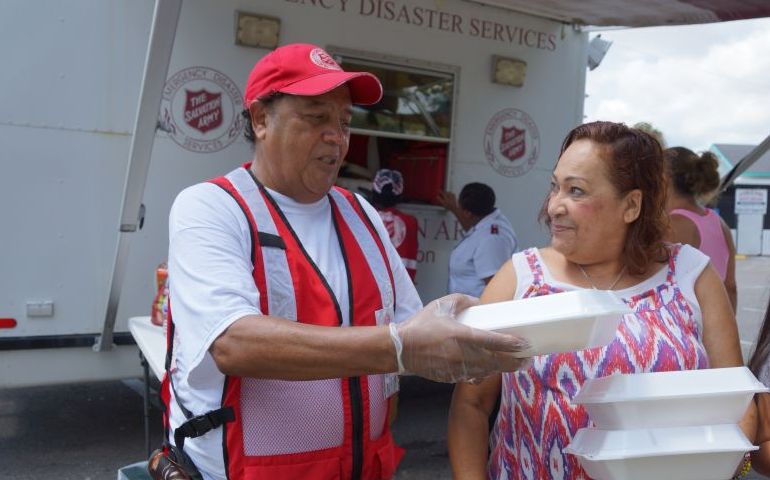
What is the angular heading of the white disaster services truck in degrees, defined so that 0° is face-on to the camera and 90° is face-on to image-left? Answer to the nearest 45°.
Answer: approximately 225°

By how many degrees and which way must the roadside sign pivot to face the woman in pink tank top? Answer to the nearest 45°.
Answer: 0° — it already faces them

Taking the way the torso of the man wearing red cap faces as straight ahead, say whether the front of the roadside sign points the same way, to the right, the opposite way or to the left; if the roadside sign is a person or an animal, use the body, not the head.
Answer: to the right
